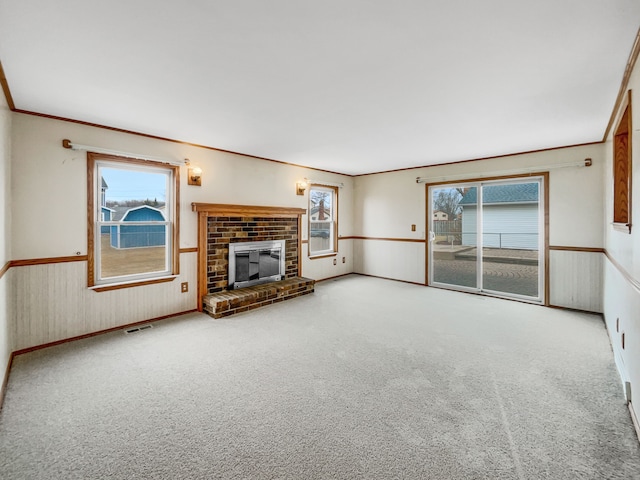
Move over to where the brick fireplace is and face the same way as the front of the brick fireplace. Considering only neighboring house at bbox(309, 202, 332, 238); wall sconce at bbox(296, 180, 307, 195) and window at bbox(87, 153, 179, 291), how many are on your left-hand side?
2

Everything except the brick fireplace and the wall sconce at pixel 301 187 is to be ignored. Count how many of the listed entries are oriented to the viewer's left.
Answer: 0

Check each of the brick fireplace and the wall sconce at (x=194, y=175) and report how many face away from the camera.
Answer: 0

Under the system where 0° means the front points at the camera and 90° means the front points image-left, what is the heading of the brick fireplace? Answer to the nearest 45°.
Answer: approximately 315°

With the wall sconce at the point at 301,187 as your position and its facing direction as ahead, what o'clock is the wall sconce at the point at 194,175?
the wall sconce at the point at 194,175 is roughly at 3 o'clock from the wall sconce at the point at 301,187.

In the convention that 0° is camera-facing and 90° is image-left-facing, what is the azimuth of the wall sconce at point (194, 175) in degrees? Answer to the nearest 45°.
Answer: approximately 315°

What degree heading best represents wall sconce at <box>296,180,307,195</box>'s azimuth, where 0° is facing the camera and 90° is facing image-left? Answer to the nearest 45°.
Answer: approximately 315°

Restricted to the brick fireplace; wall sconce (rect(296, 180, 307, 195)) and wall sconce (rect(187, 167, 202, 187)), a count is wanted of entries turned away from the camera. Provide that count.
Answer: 0

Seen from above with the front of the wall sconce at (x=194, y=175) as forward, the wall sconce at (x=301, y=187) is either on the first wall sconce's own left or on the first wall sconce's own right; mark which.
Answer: on the first wall sconce's own left
